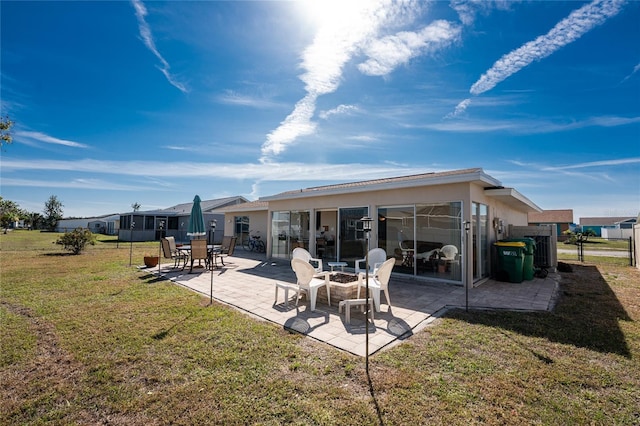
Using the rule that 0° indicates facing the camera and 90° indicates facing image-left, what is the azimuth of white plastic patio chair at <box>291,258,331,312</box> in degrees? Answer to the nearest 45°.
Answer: approximately 225°

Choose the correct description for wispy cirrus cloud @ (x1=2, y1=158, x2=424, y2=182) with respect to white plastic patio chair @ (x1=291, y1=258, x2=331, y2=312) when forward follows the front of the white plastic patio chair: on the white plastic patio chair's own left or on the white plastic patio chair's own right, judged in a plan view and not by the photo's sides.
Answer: on the white plastic patio chair's own left

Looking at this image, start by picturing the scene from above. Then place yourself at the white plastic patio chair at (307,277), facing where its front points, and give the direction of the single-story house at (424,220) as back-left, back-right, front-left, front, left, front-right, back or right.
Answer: front

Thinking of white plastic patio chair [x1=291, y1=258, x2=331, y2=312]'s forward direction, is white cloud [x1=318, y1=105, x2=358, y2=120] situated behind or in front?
in front

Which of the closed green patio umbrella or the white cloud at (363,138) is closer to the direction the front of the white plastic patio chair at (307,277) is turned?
the white cloud

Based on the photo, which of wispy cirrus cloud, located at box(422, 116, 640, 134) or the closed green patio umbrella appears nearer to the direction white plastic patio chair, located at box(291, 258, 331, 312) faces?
the wispy cirrus cloud

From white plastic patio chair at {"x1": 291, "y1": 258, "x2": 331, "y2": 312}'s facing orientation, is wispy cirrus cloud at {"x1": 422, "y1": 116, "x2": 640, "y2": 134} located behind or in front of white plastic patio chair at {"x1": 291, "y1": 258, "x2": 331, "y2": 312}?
in front

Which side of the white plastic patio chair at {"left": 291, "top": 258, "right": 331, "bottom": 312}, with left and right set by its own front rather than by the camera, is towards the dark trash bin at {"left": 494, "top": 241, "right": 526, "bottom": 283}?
front

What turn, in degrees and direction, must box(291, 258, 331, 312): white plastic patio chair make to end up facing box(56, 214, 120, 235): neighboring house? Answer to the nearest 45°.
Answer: approximately 90° to its left

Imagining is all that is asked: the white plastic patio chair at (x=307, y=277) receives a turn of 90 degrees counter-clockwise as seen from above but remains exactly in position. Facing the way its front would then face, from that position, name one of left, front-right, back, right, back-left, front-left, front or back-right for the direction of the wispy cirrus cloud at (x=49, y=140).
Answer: front
